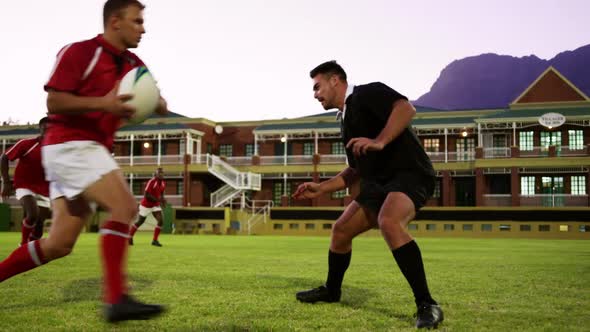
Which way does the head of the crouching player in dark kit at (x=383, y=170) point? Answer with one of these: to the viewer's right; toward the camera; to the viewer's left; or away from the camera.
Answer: to the viewer's left

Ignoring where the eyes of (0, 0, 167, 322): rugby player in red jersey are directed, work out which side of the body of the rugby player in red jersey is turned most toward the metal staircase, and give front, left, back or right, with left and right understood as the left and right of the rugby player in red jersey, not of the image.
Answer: left

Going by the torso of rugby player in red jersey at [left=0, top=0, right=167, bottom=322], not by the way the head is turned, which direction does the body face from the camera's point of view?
to the viewer's right

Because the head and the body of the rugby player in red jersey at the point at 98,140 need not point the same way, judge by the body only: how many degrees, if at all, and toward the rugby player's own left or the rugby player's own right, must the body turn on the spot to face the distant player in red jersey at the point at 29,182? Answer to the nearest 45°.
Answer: approximately 90° to the rugby player's own left

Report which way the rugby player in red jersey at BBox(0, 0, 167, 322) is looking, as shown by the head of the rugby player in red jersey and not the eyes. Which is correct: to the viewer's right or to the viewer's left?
to the viewer's right

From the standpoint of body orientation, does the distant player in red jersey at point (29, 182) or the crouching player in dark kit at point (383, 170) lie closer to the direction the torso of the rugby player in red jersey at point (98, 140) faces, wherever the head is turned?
the crouching player in dark kit
